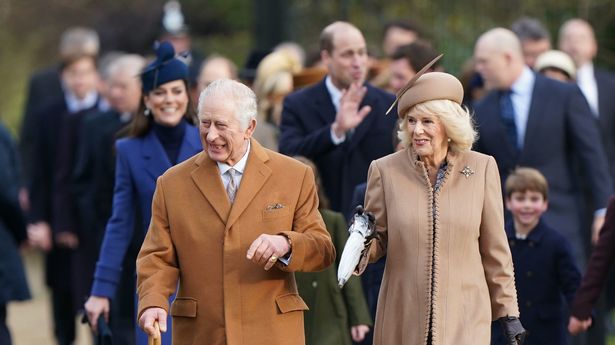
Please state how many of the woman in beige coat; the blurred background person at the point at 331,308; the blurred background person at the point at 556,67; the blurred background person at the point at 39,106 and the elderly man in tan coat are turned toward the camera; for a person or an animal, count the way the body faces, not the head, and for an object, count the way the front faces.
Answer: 5

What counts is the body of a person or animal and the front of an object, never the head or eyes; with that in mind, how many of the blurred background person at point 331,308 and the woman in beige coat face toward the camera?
2

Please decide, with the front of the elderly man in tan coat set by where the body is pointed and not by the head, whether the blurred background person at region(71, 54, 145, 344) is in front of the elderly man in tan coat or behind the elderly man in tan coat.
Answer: behind

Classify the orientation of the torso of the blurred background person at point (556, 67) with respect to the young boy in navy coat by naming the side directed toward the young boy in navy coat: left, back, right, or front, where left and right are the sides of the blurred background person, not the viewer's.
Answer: front

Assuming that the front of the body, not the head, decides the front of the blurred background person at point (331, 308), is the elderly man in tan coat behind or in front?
in front

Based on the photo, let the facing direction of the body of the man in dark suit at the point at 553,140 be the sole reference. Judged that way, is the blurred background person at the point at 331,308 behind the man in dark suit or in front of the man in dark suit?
in front

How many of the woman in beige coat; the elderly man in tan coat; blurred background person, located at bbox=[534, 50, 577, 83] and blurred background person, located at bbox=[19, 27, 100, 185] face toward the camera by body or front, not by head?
4

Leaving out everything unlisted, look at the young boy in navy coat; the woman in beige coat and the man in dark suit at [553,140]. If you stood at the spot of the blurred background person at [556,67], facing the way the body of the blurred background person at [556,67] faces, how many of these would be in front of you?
3

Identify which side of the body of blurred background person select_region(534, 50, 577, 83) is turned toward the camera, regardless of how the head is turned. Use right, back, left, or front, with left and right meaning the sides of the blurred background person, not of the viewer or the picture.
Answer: front

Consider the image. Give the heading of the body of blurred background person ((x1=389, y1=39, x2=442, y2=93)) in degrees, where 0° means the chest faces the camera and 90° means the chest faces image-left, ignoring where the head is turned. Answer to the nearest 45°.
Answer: approximately 45°
